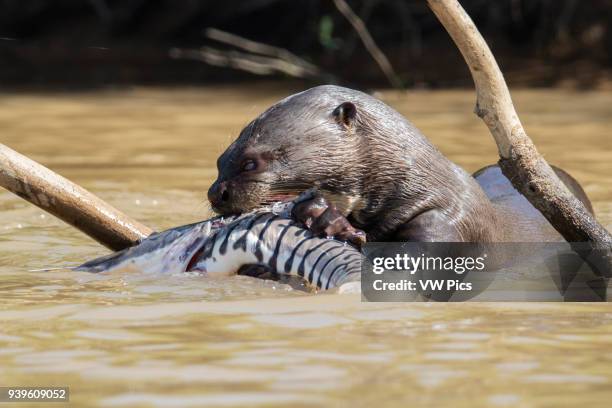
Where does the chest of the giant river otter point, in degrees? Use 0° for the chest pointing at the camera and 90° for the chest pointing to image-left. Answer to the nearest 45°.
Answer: approximately 90°
